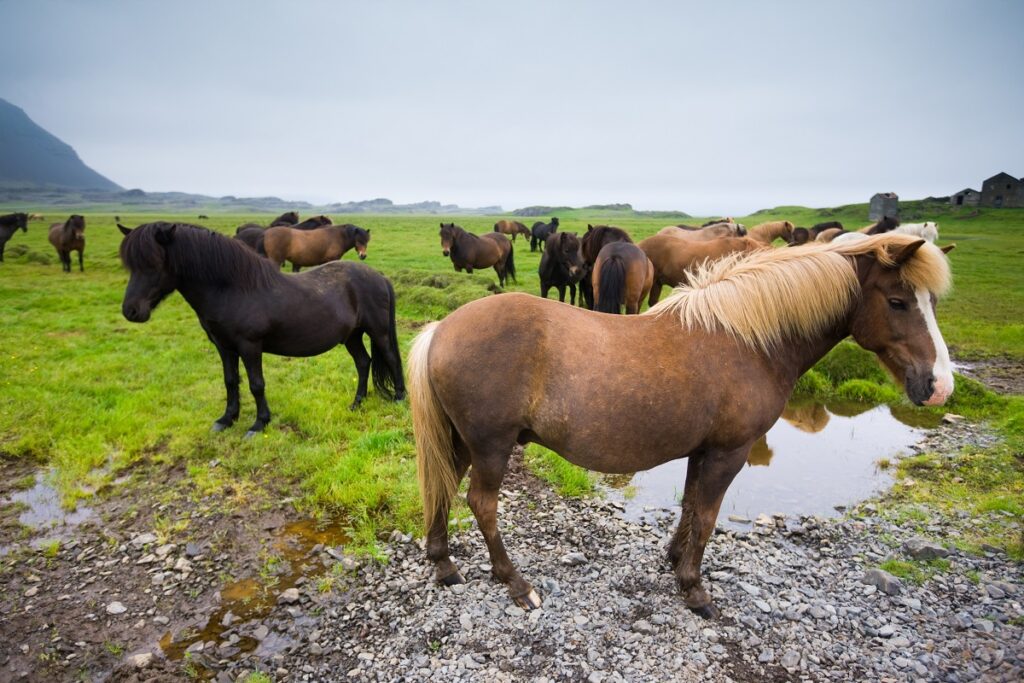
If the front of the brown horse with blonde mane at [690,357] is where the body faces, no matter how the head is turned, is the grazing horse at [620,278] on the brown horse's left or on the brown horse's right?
on the brown horse's left

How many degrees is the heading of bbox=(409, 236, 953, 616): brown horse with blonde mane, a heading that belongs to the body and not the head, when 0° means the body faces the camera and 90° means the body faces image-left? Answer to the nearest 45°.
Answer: approximately 270°

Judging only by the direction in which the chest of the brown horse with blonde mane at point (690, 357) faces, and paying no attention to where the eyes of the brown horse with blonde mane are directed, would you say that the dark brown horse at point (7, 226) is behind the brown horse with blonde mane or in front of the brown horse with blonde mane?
behind

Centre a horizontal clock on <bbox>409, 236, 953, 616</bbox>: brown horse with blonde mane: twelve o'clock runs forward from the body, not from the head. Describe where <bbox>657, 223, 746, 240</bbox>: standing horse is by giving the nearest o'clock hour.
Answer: The standing horse is roughly at 9 o'clock from the brown horse with blonde mane.

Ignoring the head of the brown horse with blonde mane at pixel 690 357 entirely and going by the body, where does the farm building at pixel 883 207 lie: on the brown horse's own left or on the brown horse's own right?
on the brown horse's own left

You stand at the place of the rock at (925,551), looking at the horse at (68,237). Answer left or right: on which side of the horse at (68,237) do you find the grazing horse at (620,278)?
right
